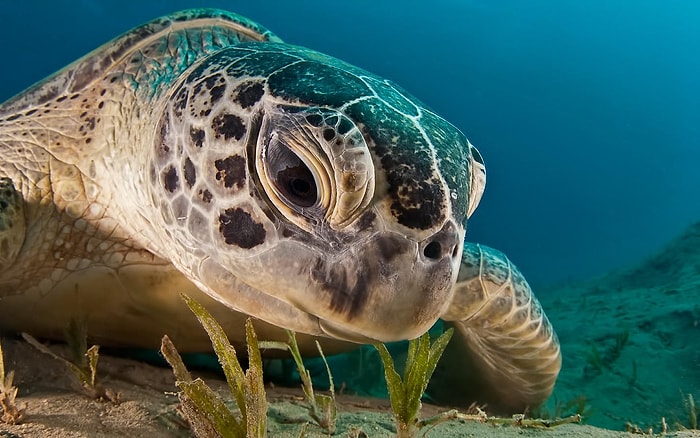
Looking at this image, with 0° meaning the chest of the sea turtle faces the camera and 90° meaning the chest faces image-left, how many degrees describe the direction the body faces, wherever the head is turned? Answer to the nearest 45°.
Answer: approximately 315°
